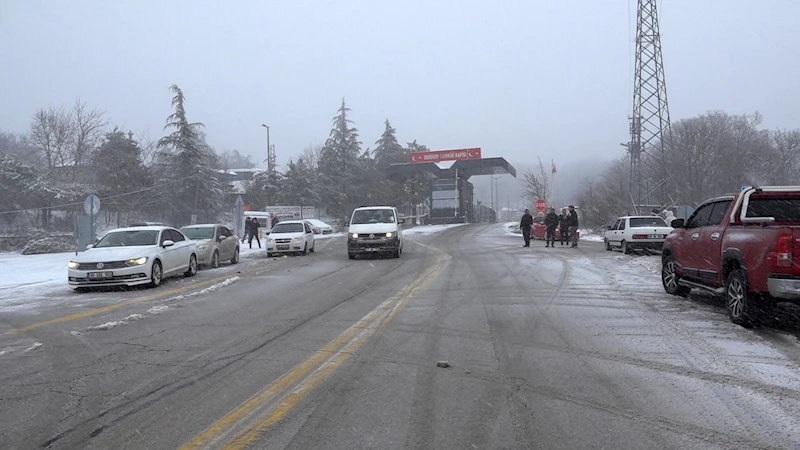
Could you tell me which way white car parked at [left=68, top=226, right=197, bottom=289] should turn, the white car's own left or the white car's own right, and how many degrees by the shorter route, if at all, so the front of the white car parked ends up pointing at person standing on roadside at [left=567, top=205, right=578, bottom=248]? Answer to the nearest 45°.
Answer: approximately 135° to the white car's own left

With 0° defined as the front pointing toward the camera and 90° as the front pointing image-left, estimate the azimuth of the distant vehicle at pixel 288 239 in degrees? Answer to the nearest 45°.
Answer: approximately 45°

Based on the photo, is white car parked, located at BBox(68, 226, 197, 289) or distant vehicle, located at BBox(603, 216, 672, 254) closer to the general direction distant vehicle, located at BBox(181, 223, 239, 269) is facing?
the white car parked

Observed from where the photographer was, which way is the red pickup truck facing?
facing away from the viewer and to the left of the viewer

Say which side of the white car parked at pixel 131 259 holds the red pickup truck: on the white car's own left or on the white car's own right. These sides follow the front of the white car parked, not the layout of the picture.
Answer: on the white car's own left

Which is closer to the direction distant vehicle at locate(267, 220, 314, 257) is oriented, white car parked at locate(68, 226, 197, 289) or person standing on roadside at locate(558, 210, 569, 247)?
the white car parked

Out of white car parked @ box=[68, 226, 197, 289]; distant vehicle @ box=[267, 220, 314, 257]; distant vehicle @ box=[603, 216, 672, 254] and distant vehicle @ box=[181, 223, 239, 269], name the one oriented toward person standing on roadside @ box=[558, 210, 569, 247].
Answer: distant vehicle @ box=[603, 216, 672, 254]
